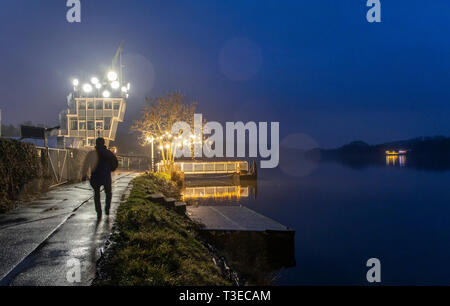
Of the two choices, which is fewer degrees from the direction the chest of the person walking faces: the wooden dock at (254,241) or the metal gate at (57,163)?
the metal gate

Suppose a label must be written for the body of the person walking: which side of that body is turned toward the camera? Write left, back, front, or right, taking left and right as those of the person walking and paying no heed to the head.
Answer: back

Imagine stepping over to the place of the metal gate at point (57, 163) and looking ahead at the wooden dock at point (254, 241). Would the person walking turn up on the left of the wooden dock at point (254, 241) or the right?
right
